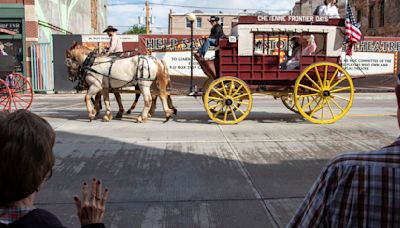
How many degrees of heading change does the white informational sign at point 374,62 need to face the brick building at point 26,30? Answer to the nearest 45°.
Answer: approximately 90° to its right

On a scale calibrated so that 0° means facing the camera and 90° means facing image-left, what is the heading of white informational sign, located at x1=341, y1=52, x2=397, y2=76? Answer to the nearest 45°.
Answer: approximately 0°

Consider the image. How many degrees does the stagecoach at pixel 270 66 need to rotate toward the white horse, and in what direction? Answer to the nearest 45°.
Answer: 0° — it already faces it

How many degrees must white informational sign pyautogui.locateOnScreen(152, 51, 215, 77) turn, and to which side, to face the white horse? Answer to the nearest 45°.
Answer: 0° — it already faces it

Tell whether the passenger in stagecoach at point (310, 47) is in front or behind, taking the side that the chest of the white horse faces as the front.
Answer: behind

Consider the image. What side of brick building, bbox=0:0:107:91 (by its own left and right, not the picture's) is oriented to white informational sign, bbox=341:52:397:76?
left

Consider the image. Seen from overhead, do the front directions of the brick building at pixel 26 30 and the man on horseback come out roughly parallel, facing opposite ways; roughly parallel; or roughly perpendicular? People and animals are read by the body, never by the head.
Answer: roughly perpendicular

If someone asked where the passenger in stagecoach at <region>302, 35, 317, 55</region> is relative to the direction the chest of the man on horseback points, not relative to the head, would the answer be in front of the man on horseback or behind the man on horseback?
behind

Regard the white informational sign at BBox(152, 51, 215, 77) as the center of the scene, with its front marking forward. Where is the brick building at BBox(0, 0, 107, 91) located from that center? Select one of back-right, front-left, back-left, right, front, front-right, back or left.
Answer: right

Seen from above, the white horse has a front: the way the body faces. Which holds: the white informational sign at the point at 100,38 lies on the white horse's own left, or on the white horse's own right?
on the white horse's own right

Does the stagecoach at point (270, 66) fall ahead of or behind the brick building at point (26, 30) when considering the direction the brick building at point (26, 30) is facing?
ahead

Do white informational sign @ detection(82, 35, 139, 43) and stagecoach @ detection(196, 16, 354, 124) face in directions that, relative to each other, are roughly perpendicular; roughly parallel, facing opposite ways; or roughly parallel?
roughly perpendicular

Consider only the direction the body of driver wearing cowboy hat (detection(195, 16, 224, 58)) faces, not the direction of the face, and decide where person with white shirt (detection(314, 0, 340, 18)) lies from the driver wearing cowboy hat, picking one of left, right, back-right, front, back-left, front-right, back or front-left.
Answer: back
